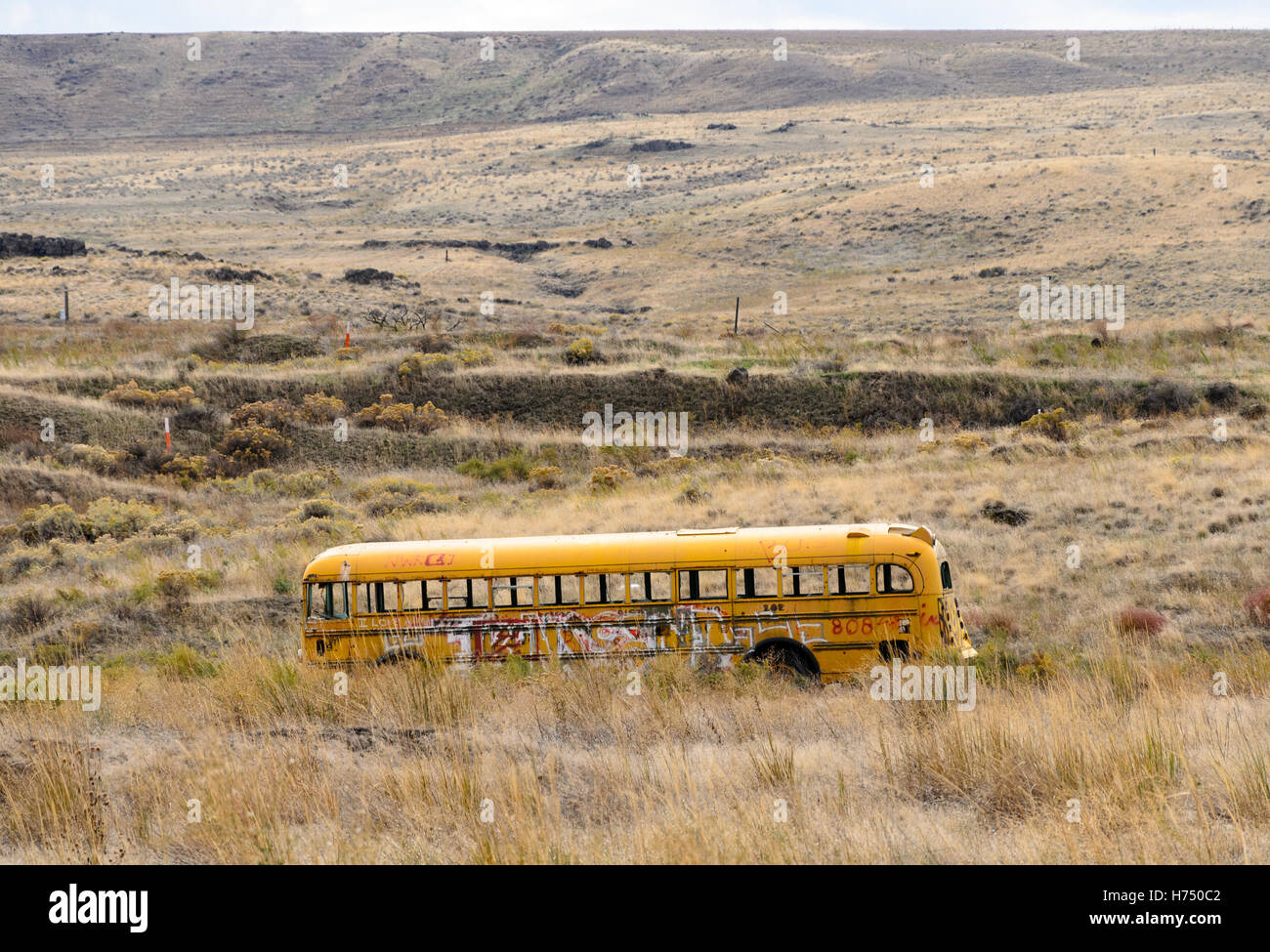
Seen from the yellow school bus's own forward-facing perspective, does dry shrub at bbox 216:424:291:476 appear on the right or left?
on its right

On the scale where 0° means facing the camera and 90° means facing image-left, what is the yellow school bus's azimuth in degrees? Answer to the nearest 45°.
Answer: approximately 90°

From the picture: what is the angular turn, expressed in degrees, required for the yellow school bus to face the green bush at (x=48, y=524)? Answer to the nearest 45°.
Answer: approximately 45° to its right

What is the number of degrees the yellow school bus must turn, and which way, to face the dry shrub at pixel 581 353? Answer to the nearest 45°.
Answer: approximately 90° to its right

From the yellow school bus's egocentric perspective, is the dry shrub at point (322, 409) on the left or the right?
on its right
